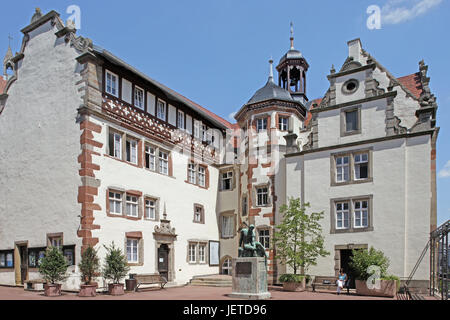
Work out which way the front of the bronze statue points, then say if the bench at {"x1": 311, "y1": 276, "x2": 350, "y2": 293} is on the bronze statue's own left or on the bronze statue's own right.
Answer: on the bronze statue's own left

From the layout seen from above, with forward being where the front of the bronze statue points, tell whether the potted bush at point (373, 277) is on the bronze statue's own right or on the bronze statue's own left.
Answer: on the bronze statue's own left

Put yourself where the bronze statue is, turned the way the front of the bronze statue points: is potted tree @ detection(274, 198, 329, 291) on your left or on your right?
on your left
